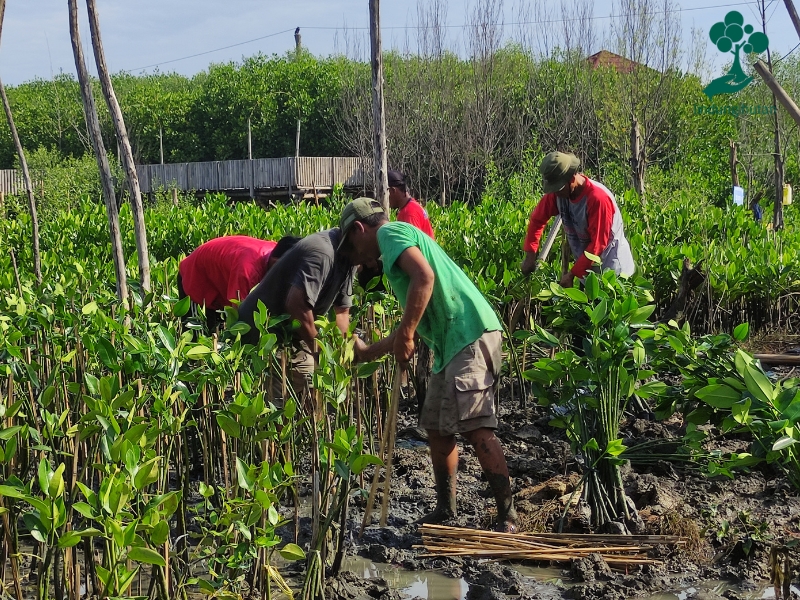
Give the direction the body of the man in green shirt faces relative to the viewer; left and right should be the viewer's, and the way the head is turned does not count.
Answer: facing to the left of the viewer

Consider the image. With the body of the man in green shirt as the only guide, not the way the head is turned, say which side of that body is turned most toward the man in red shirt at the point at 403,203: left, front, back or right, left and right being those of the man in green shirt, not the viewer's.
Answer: right

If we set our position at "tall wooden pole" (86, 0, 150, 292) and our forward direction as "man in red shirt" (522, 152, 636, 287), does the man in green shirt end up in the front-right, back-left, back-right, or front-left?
front-right

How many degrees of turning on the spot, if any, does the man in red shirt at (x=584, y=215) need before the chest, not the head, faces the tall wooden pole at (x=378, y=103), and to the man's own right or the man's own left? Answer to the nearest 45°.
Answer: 0° — they already face it

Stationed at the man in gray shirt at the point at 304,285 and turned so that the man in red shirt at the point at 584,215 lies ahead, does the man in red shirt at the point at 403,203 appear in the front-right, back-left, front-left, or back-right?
front-left

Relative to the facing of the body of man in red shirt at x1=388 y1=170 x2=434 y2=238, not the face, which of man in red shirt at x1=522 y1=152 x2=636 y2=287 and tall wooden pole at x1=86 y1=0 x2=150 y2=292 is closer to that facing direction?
the tall wooden pole

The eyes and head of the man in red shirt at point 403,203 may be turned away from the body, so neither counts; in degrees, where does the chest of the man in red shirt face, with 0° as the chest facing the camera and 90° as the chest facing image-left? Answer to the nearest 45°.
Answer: approximately 90°

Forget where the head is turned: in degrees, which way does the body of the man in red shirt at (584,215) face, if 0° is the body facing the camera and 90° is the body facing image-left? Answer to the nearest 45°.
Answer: approximately 45°

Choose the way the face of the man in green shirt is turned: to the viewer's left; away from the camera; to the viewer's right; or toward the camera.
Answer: to the viewer's left

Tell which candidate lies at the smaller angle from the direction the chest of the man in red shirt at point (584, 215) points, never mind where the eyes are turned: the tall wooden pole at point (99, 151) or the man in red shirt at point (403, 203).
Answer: the tall wooden pole
